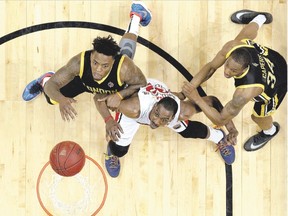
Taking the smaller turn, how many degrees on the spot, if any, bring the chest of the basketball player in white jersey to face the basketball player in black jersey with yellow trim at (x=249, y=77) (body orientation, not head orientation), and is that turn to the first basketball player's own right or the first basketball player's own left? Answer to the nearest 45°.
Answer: approximately 90° to the first basketball player's own left

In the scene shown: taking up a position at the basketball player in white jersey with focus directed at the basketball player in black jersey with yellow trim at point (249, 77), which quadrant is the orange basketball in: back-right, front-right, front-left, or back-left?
back-right

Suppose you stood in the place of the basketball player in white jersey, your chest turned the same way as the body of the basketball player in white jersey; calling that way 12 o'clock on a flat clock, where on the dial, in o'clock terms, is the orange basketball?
The orange basketball is roughly at 3 o'clock from the basketball player in white jersey.

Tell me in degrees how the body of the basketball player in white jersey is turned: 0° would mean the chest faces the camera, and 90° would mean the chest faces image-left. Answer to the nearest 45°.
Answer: approximately 0°
